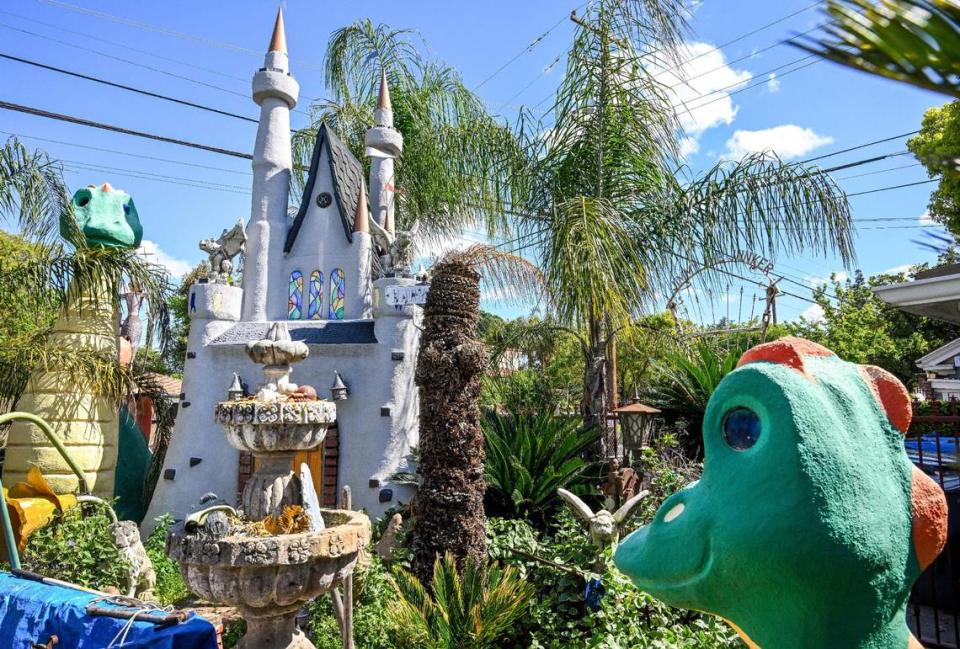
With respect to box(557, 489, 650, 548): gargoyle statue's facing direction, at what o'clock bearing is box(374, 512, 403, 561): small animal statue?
The small animal statue is roughly at 4 o'clock from the gargoyle statue.

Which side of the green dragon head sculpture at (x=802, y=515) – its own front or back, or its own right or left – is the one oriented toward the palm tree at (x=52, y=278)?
front

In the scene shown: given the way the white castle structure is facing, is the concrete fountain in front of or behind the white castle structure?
in front

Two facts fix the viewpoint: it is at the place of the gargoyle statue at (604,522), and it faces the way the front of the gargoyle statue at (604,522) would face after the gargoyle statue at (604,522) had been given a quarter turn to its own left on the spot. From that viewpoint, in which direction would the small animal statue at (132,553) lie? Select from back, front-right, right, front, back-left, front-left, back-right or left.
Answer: back

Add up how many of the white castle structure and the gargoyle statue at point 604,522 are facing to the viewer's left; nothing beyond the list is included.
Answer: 0

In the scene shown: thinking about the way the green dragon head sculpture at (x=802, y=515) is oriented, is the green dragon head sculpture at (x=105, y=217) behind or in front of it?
in front

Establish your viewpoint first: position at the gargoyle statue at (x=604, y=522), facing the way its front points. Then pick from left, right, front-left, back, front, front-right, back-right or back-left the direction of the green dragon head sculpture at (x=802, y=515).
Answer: front

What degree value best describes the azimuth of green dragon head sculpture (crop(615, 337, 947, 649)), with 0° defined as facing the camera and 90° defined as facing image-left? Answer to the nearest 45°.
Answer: approximately 90°

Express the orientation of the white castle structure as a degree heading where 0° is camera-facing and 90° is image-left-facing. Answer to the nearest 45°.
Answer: approximately 0°

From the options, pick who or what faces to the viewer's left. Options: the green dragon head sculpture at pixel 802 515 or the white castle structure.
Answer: the green dragon head sculpture

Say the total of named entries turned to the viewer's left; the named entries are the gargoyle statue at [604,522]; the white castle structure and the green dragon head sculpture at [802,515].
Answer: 1

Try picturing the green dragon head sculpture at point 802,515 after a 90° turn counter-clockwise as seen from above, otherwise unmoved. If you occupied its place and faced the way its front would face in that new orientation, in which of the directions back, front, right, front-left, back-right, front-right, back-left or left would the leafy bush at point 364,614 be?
back-right

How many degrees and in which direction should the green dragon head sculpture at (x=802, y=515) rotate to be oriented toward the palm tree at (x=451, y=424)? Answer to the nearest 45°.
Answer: approximately 45° to its right

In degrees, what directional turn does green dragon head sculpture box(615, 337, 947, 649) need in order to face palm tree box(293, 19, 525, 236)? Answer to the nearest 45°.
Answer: approximately 45° to its right

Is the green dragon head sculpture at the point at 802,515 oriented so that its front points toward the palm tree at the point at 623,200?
no

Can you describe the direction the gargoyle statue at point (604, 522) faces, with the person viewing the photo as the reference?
facing the viewer

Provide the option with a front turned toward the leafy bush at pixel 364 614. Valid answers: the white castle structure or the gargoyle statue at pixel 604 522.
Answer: the white castle structure

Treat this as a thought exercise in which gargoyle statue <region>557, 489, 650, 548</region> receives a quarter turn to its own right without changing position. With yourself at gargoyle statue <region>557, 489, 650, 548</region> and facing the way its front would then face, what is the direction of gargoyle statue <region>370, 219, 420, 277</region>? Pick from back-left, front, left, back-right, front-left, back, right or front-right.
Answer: front-right
